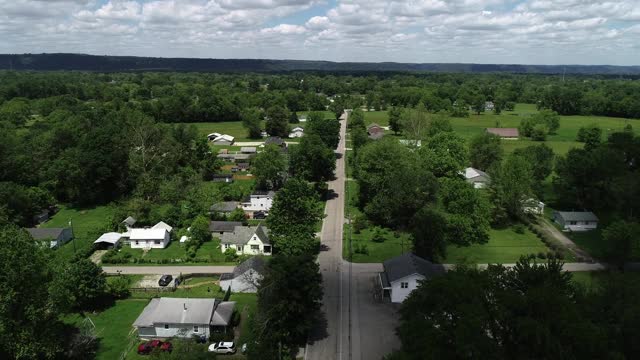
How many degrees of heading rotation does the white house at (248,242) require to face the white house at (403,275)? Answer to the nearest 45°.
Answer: approximately 45° to its left

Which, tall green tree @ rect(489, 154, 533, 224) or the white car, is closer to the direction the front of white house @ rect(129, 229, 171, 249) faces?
the white car

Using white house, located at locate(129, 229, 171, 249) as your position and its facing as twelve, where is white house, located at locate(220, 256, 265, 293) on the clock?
white house, located at locate(220, 256, 265, 293) is roughly at 11 o'clock from white house, located at locate(129, 229, 171, 249).

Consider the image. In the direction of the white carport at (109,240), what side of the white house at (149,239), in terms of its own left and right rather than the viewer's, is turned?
right

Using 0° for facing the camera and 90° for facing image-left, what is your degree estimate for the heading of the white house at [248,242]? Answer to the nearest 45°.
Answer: approximately 0°

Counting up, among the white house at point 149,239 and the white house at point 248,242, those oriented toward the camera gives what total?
2

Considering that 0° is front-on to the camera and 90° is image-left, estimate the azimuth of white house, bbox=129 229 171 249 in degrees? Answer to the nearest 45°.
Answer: approximately 0°

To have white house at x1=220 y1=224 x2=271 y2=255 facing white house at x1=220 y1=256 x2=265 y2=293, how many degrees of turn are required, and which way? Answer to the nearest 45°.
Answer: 0° — it already faces it

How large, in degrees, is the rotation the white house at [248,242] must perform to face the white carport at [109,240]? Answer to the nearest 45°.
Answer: approximately 90° to its right
